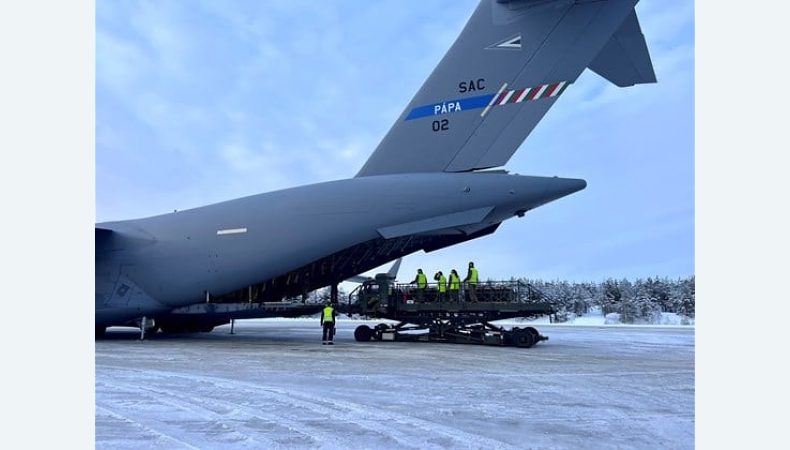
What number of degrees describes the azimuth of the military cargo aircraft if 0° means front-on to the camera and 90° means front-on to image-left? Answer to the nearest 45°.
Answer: approximately 90°
